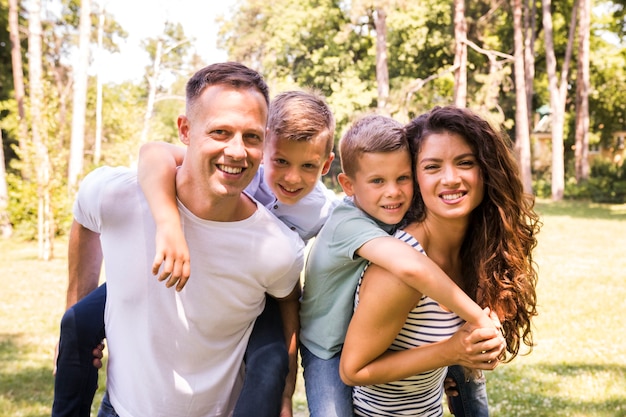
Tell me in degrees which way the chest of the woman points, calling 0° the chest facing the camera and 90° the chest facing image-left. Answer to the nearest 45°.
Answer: approximately 315°

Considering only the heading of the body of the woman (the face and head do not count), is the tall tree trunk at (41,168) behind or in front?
behind

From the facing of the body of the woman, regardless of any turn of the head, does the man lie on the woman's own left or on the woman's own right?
on the woman's own right

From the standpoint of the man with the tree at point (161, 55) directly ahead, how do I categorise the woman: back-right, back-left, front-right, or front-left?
back-right

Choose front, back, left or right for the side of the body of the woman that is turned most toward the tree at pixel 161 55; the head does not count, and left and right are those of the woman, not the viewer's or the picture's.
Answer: back
